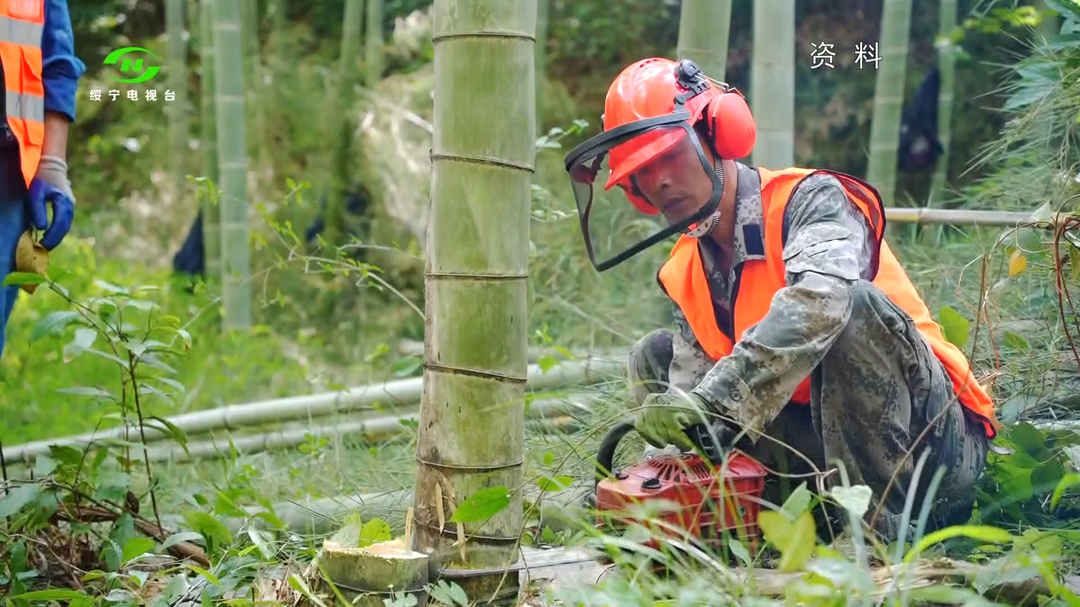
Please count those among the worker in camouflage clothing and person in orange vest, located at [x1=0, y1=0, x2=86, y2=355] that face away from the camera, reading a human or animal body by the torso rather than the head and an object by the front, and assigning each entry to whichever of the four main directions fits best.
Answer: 0

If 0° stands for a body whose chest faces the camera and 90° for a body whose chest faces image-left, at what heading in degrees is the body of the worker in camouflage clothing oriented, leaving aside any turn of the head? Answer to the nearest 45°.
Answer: approximately 45°

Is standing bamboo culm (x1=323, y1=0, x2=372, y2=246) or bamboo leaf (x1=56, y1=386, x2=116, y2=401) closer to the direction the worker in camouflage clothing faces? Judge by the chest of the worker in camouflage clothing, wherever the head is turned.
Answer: the bamboo leaf

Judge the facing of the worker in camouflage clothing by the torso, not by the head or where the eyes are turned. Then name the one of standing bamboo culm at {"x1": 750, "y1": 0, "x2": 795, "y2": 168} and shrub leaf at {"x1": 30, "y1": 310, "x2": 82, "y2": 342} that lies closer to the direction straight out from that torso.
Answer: the shrub leaf

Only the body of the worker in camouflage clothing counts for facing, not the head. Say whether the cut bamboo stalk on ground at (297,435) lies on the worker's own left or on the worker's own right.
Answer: on the worker's own right

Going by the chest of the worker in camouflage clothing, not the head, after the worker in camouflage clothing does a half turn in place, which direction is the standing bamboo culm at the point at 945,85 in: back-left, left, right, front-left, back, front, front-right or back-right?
front-left

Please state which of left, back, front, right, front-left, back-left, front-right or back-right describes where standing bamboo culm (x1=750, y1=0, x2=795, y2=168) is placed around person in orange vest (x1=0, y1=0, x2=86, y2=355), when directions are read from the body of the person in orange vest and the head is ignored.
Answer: left
